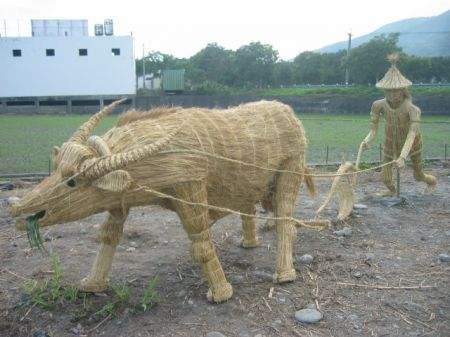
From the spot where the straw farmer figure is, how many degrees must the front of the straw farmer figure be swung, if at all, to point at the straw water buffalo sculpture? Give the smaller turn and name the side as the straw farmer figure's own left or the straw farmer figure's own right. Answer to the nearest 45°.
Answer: approximately 45° to the straw farmer figure's own left

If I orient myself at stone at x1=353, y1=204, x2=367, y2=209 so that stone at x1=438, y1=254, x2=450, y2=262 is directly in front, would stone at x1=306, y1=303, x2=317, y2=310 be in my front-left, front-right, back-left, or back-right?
front-right

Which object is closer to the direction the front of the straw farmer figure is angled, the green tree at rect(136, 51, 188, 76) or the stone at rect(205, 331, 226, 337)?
the stone

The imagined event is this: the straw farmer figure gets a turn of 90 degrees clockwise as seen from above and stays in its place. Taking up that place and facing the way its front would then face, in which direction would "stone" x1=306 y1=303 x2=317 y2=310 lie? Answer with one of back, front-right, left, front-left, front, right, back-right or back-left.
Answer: back-left

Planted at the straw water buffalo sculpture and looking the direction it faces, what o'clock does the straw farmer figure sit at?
The straw farmer figure is roughly at 6 o'clock from the straw water buffalo sculpture.

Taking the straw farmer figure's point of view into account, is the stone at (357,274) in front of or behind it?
in front

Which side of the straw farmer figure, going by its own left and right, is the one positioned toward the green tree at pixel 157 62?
right

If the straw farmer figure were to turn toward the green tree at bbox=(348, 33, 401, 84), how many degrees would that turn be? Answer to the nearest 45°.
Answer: approximately 135° to its right

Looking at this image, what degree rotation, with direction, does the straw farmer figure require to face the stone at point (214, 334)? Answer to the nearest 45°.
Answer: approximately 45° to its left

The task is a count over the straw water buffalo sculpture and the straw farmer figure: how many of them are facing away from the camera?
0

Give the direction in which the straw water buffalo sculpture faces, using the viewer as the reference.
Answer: facing the viewer and to the left of the viewer

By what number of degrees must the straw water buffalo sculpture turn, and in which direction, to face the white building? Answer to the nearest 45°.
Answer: approximately 135° to its right

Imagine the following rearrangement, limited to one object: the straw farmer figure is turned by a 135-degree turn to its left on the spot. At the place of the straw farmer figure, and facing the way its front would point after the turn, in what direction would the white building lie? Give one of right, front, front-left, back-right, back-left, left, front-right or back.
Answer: back-left

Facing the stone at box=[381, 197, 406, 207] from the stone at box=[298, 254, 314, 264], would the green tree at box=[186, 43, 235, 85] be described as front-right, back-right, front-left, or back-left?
front-left

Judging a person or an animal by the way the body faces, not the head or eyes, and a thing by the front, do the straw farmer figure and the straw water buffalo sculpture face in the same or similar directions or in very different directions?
same or similar directions
